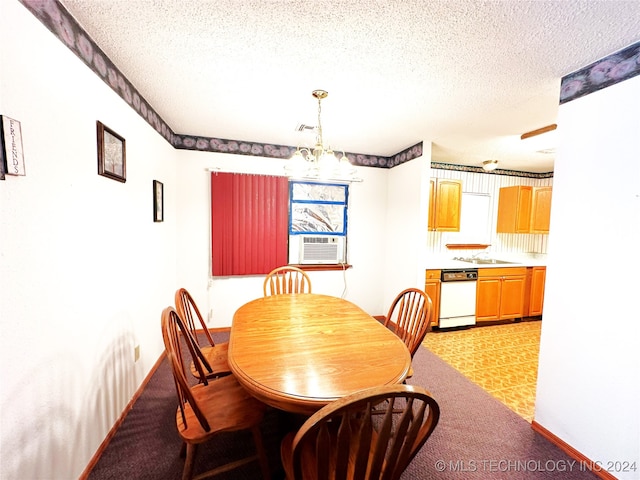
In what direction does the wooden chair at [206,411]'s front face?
to the viewer's right

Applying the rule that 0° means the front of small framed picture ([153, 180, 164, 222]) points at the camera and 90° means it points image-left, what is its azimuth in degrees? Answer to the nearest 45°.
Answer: approximately 270°

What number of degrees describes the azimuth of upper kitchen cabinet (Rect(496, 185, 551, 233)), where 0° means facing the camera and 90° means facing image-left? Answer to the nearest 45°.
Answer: approximately 315°

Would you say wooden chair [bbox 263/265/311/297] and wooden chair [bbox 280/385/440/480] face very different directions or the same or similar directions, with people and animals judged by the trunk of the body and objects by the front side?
very different directions

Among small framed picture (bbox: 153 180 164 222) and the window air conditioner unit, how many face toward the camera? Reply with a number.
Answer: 1

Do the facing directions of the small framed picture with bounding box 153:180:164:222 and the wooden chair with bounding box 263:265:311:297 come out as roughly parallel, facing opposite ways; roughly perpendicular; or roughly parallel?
roughly perpendicular

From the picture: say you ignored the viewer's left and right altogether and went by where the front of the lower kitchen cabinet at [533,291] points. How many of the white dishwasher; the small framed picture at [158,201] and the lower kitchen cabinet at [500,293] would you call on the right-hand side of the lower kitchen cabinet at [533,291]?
3

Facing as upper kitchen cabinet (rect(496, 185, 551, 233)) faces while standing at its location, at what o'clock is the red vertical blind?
The red vertical blind is roughly at 3 o'clock from the upper kitchen cabinet.

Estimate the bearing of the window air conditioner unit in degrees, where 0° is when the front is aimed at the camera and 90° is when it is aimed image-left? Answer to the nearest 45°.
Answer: approximately 0°

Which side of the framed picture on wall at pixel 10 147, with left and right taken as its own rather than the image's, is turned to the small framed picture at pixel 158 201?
left

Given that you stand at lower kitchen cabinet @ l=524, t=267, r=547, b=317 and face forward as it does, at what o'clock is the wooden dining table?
The wooden dining table is roughly at 2 o'clock from the lower kitchen cabinet.

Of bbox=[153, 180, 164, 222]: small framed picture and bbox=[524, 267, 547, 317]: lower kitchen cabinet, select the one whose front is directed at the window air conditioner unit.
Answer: the small framed picture
